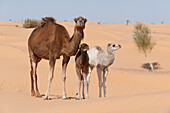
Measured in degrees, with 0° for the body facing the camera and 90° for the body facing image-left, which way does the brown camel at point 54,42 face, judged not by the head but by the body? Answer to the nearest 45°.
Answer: approximately 315°

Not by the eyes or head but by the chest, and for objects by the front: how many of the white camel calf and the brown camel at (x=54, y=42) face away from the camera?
0

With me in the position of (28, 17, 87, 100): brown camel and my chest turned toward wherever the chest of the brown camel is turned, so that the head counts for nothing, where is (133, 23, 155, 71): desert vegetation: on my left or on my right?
on my left

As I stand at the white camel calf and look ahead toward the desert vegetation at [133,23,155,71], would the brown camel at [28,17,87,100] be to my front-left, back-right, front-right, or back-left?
back-left

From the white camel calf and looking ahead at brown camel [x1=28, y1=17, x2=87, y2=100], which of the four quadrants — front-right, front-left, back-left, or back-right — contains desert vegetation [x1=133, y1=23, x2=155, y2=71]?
back-right
